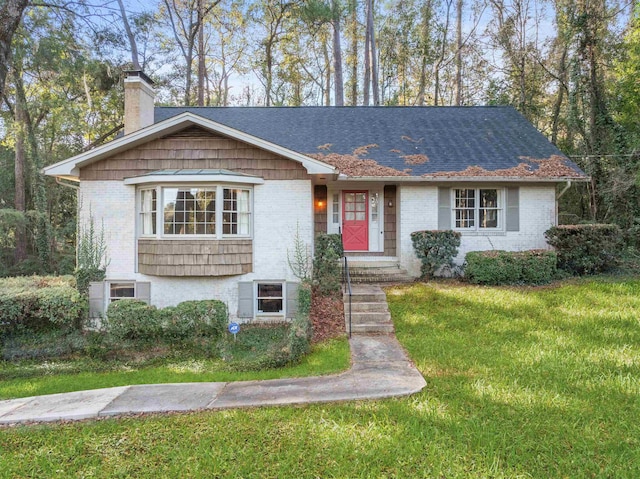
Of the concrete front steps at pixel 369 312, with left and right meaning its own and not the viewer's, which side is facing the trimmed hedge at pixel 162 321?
right

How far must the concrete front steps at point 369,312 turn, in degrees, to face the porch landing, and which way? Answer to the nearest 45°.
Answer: approximately 180°

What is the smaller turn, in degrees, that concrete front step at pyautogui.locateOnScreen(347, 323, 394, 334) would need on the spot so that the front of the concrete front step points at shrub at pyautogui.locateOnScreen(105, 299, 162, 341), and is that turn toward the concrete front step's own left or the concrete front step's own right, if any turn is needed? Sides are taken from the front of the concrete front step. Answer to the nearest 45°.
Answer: approximately 90° to the concrete front step's own right

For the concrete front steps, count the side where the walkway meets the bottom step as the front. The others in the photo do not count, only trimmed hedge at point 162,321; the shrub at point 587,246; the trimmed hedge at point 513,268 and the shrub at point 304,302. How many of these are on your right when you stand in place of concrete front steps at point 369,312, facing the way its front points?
2

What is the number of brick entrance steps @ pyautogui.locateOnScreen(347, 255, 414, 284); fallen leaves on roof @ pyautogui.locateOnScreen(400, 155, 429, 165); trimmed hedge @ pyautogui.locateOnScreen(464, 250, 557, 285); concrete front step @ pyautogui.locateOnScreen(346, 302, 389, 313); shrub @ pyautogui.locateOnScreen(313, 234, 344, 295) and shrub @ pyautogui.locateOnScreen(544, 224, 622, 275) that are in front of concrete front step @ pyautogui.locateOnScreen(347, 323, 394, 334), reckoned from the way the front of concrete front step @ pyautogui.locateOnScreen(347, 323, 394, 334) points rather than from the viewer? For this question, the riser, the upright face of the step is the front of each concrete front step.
0

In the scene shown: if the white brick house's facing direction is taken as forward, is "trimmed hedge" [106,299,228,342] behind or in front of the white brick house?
in front

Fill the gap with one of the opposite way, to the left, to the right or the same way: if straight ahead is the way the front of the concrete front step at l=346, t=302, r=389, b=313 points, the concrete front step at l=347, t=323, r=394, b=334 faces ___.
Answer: the same way

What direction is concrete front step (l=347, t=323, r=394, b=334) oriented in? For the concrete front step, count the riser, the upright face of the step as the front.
toward the camera

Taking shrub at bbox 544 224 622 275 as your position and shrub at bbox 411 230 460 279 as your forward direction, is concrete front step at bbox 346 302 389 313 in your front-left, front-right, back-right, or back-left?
front-left

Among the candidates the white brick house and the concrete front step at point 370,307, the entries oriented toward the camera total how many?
2

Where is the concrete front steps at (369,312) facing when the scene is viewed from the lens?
facing the viewer

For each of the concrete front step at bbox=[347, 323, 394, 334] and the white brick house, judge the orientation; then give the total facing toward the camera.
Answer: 2

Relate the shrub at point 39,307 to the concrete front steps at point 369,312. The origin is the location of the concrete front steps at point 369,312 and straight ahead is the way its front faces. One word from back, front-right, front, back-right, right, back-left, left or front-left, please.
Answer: right

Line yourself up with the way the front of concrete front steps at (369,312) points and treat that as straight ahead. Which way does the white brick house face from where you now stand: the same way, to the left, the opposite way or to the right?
the same way

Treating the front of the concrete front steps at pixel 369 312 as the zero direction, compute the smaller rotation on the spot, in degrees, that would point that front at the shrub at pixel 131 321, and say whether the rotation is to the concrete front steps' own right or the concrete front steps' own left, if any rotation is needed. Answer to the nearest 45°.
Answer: approximately 90° to the concrete front steps' own right

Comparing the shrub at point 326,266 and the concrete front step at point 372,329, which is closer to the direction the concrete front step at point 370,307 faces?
the concrete front step

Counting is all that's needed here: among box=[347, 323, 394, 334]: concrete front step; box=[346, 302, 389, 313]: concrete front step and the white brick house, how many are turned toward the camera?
3

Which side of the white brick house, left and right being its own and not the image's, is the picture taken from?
front

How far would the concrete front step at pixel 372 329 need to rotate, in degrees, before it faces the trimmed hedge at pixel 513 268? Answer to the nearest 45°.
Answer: approximately 135° to its left

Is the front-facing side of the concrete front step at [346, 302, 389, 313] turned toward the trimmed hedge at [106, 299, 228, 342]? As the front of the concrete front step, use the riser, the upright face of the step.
no
